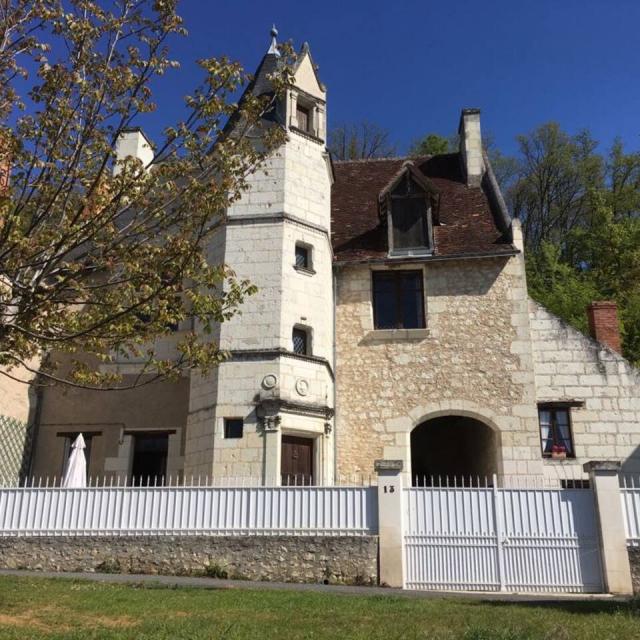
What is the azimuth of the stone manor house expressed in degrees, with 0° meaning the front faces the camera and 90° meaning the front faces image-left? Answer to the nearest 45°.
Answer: approximately 0°

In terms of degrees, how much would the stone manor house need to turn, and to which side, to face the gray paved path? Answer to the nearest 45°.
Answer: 0° — it already faces it

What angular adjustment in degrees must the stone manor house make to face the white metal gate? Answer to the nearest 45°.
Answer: approximately 45° to its left

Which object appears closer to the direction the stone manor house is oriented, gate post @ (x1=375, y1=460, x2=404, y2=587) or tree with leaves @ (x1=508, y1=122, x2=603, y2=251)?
the gate post

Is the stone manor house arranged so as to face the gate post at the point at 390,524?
yes

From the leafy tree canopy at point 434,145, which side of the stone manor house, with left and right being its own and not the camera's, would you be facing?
back

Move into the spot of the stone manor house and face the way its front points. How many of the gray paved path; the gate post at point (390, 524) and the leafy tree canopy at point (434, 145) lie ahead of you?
2

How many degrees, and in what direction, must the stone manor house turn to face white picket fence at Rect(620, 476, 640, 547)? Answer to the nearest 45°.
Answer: approximately 45° to its left

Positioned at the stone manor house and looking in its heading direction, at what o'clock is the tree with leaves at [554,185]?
The tree with leaves is roughly at 7 o'clock from the stone manor house.

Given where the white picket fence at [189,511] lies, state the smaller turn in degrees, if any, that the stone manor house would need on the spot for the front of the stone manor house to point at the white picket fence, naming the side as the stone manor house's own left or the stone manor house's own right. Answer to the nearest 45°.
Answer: approximately 45° to the stone manor house's own right
